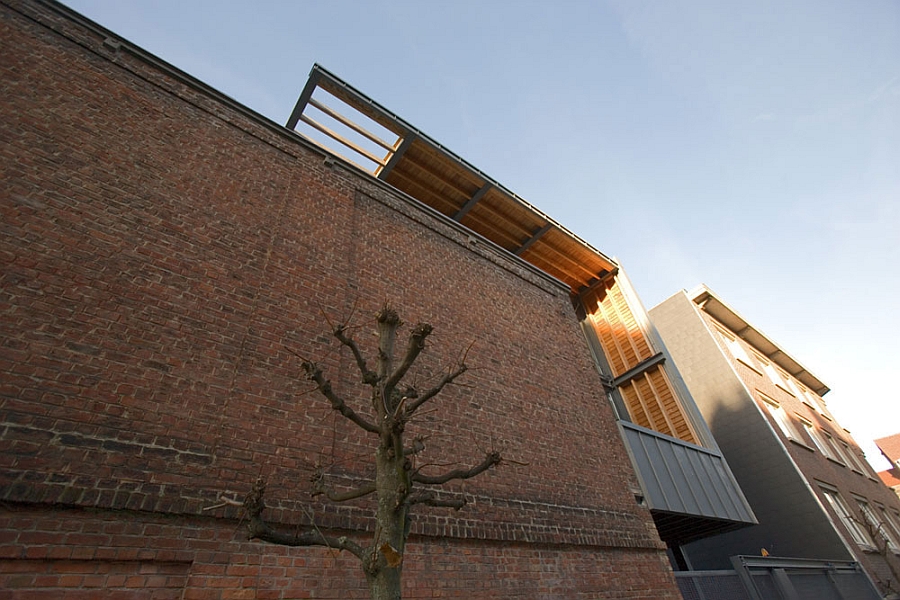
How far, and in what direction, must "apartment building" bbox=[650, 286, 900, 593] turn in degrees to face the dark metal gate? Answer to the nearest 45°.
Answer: approximately 45° to its right

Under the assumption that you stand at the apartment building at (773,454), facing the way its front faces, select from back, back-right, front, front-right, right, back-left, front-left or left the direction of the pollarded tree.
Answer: front-right

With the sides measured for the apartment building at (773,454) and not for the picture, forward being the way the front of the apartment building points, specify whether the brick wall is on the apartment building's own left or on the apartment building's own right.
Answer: on the apartment building's own right
